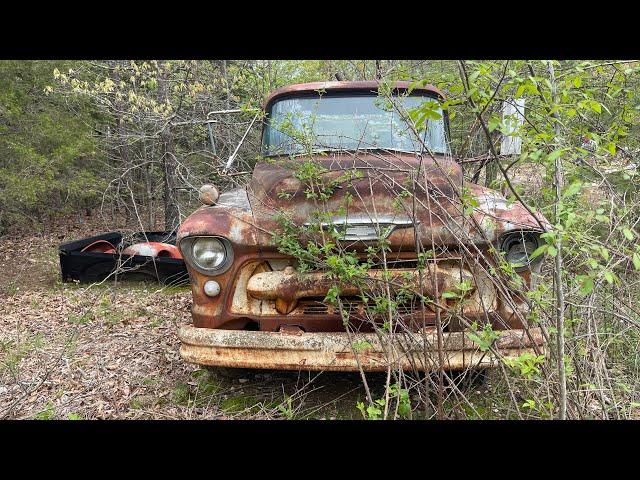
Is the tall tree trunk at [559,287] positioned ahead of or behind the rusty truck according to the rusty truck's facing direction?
ahead

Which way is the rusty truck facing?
toward the camera

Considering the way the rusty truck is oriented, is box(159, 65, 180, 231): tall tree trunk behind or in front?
behind
